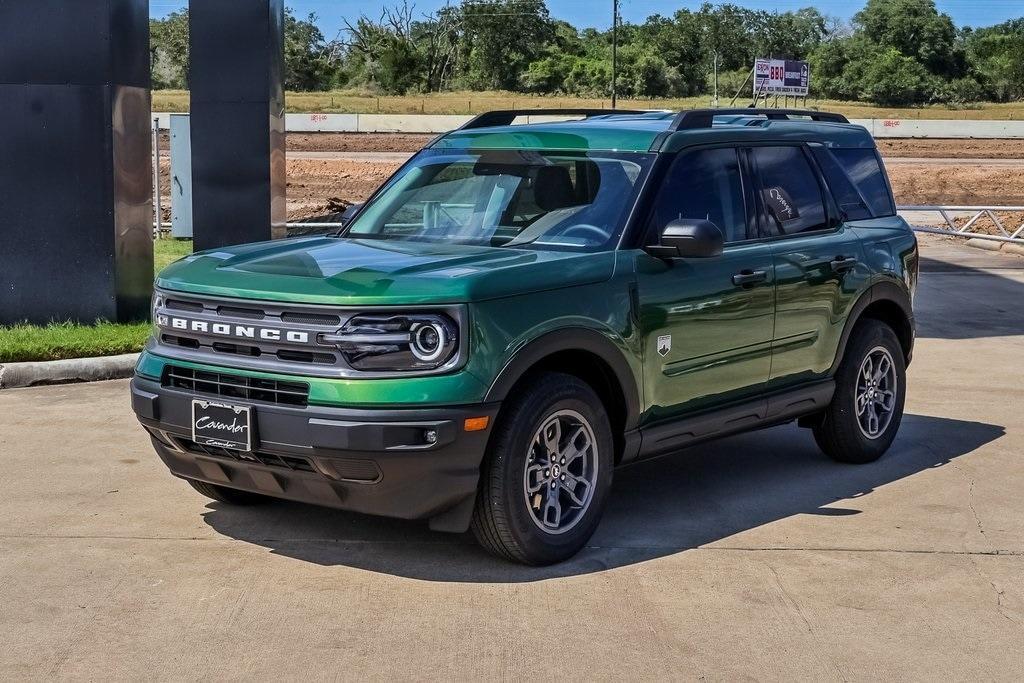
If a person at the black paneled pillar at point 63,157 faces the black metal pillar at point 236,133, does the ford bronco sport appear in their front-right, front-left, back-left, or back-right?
back-right

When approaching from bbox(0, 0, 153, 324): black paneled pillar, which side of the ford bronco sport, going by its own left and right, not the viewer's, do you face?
right

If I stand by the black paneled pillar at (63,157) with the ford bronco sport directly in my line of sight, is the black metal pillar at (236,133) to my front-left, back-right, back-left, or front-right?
back-left

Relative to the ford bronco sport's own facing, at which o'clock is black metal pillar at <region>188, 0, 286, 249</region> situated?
The black metal pillar is roughly at 4 o'clock from the ford bronco sport.

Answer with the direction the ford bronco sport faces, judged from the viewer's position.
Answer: facing the viewer and to the left of the viewer
